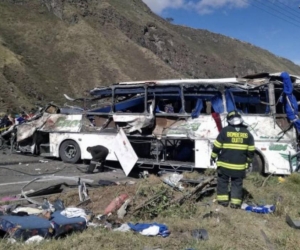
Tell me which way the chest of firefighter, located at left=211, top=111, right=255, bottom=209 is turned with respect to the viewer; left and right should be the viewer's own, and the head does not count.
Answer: facing away from the viewer

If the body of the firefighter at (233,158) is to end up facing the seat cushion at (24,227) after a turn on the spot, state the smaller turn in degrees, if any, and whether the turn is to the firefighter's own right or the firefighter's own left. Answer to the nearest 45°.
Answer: approximately 135° to the firefighter's own left

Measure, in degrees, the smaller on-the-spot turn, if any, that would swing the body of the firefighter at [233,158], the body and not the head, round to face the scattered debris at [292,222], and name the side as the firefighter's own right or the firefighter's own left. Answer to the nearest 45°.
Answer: approximately 135° to the firefighter's own right

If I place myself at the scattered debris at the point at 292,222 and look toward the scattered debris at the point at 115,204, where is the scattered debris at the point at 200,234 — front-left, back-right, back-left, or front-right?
front-left

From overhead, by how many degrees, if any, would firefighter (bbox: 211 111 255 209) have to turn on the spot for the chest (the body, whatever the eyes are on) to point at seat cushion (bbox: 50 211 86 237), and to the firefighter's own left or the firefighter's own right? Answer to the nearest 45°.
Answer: approximately 135° to the firefighter's own left

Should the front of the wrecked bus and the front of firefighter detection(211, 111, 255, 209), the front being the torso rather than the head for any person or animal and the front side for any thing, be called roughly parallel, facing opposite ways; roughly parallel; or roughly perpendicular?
roughly perpendicular

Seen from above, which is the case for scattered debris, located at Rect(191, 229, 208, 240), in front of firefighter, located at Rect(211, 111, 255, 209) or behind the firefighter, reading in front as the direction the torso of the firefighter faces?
behind
